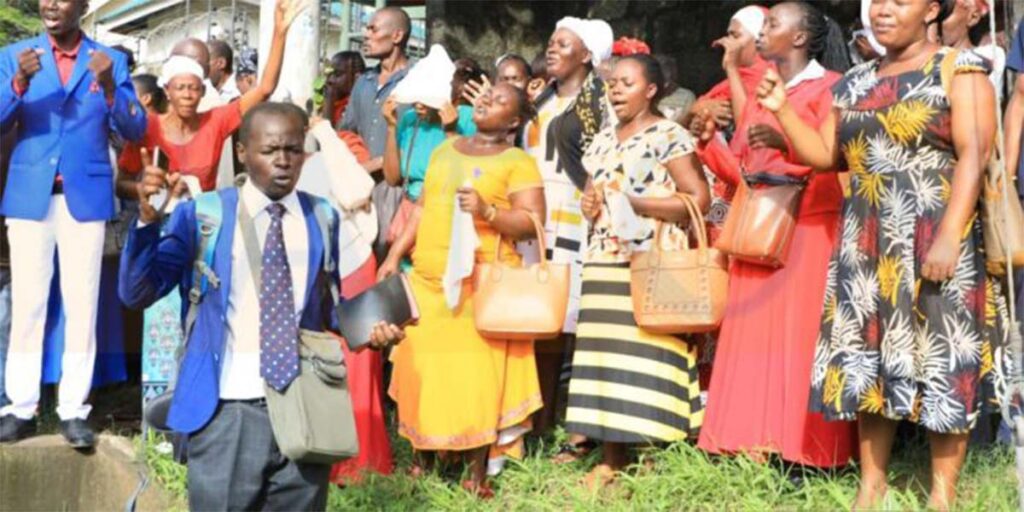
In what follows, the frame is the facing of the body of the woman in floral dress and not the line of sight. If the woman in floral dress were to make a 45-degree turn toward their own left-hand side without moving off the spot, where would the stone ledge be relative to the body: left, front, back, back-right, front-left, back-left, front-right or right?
right

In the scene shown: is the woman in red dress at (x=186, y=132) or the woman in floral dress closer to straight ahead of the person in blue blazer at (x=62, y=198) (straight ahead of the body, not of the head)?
the woman in floral dress

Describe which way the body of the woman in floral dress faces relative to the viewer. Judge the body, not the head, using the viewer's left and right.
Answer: facing the viewer and to the left of the viewer

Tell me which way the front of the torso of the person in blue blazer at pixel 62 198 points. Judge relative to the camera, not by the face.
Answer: toward the camera

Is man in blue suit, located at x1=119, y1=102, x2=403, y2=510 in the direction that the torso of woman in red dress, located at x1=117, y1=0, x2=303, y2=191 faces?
yes

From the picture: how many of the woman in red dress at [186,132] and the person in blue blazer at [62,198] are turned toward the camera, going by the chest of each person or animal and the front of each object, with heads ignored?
2
